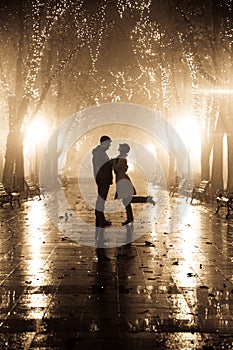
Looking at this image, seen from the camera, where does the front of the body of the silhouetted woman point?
to the viewer's left

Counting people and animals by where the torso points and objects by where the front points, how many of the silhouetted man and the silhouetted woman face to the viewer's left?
1

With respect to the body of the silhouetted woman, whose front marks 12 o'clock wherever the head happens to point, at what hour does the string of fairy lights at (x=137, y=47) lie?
The string of fairy lights is roughly at 3 o'clock from the silhouetted woman.

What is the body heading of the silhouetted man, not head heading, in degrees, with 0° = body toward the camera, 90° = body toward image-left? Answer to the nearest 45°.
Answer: approximately 270°

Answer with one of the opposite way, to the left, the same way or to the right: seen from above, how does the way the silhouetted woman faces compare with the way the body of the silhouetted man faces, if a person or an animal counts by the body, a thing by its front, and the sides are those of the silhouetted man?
the opposite way
